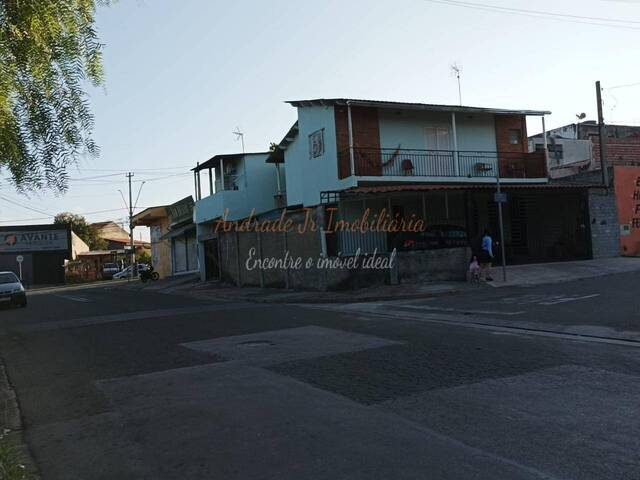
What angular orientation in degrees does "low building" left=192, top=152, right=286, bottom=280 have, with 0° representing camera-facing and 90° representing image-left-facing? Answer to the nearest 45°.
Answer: approximately 45°

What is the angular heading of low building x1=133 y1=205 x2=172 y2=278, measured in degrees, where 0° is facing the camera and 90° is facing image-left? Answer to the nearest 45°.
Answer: approximately 45°

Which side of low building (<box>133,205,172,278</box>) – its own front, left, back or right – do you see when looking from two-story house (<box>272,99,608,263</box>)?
left

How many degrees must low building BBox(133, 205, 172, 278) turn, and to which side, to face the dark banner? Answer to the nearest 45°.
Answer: approximately 45° to its left

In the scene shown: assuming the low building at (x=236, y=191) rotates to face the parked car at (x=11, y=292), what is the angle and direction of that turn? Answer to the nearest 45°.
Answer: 0° — it already faces it

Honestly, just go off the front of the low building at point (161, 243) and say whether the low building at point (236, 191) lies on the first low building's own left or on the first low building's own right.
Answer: on the first low building's own left

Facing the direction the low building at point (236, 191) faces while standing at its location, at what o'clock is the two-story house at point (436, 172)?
The two-story house is roughly at 9 o'clock from the low building.
